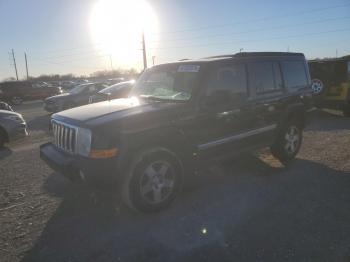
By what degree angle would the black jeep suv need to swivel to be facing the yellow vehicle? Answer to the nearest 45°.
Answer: approximately 180°

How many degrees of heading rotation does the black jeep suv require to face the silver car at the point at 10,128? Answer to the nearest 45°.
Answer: approximately 90° to its right

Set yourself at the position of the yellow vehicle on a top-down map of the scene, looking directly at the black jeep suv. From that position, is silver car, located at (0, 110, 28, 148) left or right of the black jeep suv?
right

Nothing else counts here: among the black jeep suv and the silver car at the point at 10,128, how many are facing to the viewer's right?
1

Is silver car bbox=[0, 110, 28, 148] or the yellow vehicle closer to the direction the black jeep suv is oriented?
the silver car

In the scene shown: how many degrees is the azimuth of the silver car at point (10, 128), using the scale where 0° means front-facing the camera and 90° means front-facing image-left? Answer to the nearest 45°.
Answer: approximately 270°

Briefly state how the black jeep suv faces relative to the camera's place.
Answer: facing the viewer and to the left of the viewer
